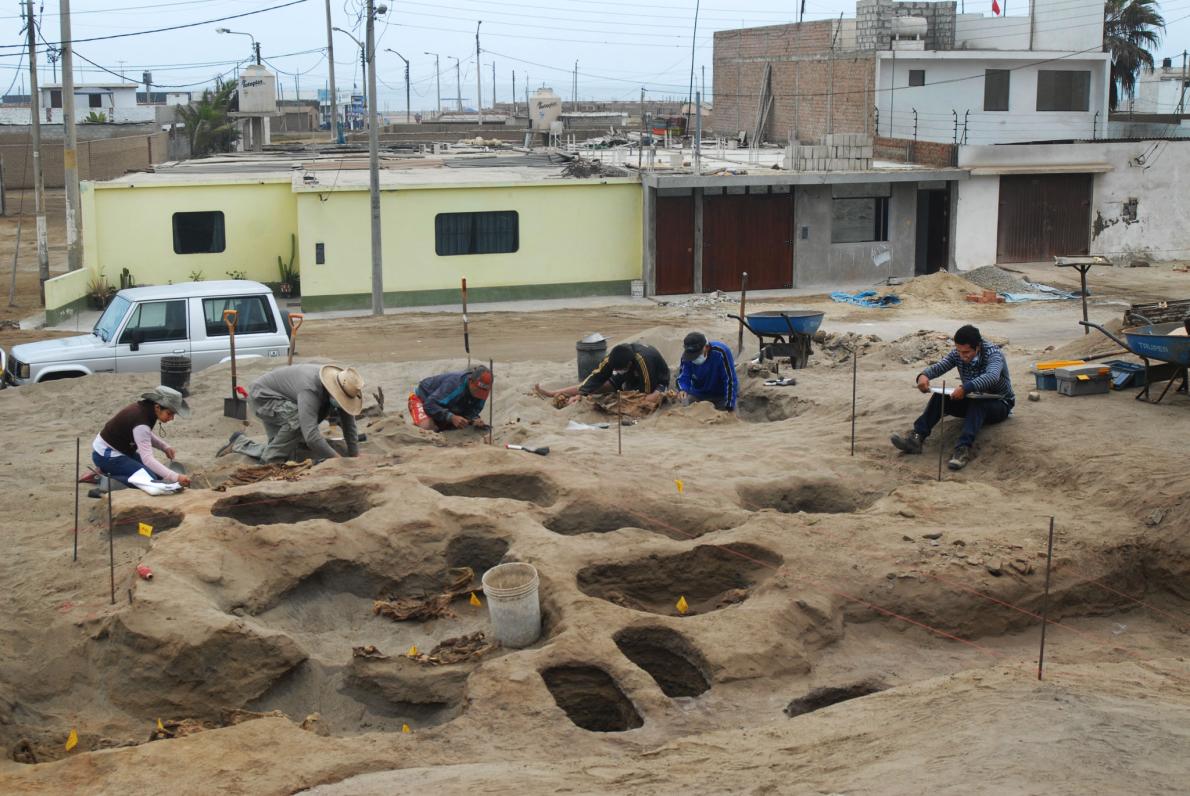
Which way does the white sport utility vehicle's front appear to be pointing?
to the viewer's left

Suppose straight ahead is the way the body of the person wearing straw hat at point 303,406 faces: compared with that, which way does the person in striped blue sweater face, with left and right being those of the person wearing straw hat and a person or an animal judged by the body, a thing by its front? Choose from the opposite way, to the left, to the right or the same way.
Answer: the opposite way

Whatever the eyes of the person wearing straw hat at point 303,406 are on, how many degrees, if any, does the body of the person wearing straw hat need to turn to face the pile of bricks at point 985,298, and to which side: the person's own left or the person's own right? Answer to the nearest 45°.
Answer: approximately 45° to the person's own left

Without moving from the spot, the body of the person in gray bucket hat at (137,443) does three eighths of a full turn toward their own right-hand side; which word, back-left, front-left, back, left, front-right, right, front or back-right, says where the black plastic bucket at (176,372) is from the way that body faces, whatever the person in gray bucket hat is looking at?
back-right

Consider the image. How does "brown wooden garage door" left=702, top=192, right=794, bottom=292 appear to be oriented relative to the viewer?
toward the camera

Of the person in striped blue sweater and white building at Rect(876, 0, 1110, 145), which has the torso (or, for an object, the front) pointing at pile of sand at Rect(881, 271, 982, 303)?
the white building

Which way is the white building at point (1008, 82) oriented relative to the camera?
toward the camera

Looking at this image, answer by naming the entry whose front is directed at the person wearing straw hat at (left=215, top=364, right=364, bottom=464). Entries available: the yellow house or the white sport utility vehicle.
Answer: the yellow house

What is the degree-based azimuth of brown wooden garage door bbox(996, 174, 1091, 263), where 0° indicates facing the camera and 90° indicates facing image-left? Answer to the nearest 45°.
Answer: approximately 0°

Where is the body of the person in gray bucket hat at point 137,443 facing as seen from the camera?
to the viewer's right

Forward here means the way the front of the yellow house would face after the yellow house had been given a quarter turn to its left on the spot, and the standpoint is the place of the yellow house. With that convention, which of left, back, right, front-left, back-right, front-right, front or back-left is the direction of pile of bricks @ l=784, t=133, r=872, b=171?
front

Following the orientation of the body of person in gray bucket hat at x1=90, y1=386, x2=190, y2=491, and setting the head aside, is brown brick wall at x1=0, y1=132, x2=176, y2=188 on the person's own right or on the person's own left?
on the person's own left

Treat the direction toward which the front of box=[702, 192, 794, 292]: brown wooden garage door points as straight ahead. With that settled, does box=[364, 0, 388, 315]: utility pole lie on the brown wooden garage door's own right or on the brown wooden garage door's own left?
on the brown wooden garage door's own right

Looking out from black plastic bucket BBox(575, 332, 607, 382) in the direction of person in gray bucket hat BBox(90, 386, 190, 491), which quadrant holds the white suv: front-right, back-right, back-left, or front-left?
front-right

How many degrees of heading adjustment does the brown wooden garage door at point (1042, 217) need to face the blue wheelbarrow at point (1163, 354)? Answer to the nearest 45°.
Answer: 0° — it already faces it

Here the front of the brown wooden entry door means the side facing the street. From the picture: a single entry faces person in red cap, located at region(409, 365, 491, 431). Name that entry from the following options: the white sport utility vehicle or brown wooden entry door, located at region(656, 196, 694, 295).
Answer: the brown wooden entry door

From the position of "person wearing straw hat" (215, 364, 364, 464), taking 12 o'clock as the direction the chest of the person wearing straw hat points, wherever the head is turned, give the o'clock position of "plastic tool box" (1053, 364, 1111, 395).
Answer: The plastic tool box is roughly at 12 o'clock from the person wearing straw hat.

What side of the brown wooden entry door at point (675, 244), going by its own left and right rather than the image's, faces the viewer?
front

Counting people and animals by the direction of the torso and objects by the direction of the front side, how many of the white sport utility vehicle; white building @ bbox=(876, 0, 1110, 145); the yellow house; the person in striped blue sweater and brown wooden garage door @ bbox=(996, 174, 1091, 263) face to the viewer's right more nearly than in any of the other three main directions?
0

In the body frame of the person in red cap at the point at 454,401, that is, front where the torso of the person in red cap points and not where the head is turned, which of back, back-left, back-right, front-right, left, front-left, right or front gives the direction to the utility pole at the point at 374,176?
back-left

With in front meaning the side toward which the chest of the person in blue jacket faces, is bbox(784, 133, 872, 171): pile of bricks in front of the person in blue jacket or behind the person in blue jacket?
behind

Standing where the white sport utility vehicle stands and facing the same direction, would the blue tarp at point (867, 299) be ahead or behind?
behind
